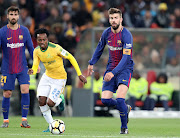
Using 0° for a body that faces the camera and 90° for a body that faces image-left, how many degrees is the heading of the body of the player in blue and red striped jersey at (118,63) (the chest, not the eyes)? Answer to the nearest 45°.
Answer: approximately 45°

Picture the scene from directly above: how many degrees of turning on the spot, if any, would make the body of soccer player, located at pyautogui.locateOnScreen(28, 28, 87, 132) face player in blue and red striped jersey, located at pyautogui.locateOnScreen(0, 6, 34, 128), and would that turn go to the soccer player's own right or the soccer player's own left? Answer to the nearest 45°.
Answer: approximately 90° to the soccer player's own right

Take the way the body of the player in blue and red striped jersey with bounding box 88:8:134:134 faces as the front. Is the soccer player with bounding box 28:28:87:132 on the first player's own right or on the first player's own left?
on the first player's own right
